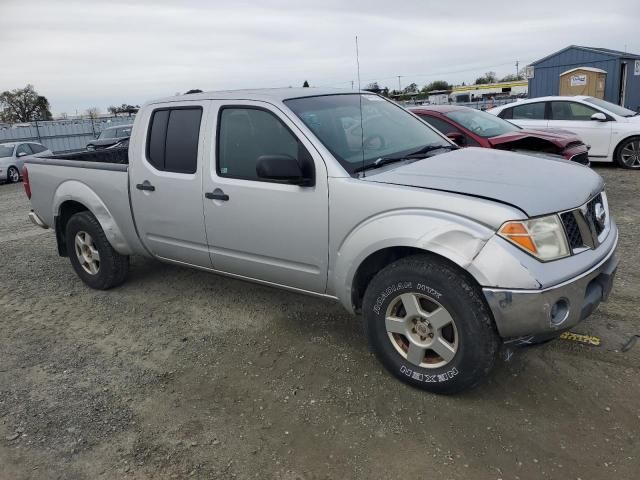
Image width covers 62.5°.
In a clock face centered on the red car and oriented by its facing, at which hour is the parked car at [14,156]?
The parked car is roughly at 5 o'clock from the red car.

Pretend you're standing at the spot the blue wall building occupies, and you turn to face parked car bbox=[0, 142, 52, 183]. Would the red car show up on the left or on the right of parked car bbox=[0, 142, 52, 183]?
left

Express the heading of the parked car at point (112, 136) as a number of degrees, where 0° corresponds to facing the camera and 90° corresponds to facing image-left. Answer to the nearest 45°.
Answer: approximately 45°

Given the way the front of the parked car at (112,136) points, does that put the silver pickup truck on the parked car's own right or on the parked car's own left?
on the parked car's own left

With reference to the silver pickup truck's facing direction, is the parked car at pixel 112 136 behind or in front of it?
behind

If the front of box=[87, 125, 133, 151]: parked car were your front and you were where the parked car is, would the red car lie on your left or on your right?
on your left

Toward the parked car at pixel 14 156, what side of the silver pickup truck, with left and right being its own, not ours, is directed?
back

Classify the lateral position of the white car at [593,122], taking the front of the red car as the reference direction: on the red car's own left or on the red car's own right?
on the red car's own left

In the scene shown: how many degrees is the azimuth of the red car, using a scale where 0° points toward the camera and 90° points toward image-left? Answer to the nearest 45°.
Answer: approximately 315°
